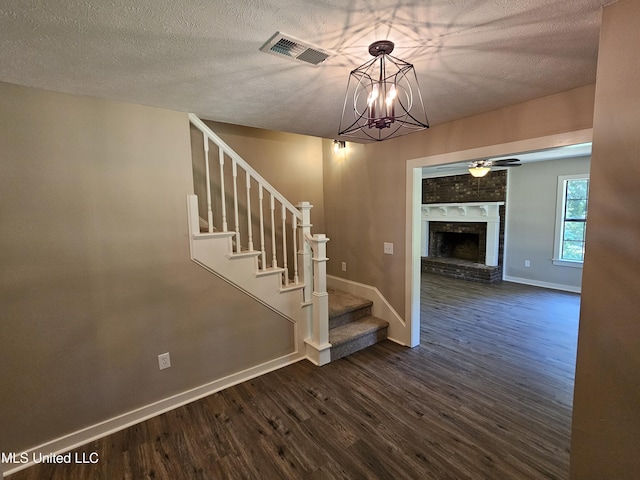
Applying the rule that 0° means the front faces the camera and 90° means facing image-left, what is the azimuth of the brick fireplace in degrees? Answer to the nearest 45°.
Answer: approximately 45°

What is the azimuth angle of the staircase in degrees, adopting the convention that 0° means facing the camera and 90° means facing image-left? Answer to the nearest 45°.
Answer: approximately 315°

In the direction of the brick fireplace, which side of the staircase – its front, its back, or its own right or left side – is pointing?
left
